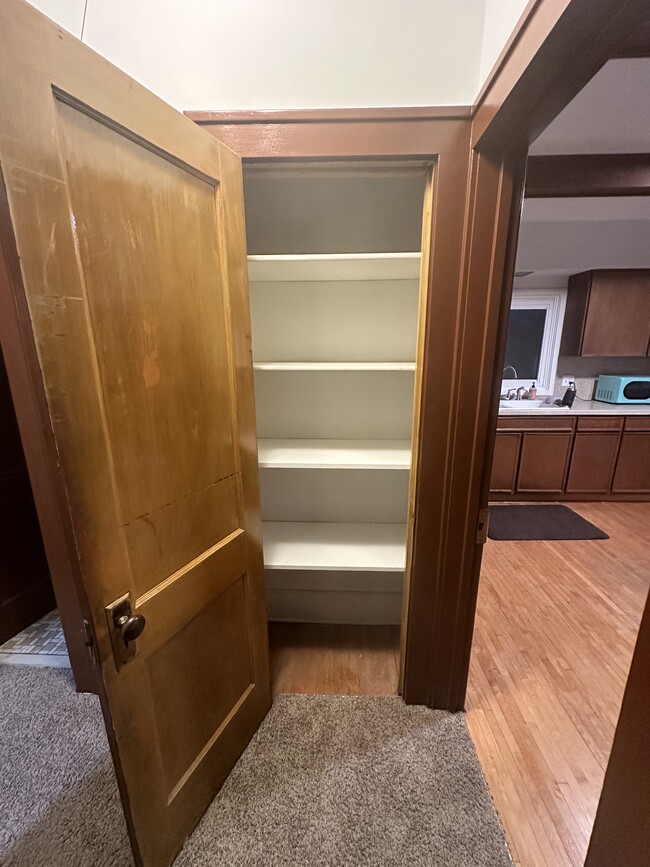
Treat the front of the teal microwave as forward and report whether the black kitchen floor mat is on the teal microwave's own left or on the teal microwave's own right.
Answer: on the teal microwave's own right

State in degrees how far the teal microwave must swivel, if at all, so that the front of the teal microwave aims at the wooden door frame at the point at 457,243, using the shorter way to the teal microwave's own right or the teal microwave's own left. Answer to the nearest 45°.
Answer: approximately 45° to the teal microwave's own right

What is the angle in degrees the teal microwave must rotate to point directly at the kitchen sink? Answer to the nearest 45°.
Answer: approximately 90° to its right

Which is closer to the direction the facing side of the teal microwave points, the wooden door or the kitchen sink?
the wooden door

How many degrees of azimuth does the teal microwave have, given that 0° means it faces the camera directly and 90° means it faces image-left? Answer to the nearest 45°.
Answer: approximately 315°

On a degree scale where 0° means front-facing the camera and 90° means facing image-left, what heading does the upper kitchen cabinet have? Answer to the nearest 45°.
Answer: approximately 315°
